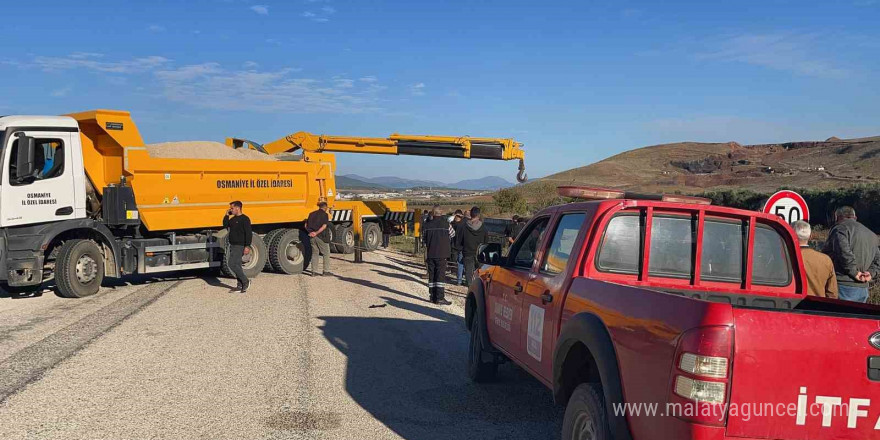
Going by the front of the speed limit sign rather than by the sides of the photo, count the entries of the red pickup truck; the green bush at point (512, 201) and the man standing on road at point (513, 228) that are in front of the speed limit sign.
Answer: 1

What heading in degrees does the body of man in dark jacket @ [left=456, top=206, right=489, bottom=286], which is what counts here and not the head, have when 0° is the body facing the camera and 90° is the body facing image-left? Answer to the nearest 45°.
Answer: approximately 180°

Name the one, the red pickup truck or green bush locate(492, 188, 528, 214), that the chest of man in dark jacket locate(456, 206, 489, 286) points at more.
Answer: the green bush

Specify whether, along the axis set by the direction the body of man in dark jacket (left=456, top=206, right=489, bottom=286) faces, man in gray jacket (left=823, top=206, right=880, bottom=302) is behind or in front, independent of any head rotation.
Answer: behind

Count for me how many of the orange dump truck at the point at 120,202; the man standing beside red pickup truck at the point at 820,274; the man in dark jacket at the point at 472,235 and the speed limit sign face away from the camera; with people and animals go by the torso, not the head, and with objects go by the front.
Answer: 2

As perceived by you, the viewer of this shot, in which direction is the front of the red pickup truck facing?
facing away from the viewer and to the left of the viewer

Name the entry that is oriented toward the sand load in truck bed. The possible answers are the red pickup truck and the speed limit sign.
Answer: the red pickup truck

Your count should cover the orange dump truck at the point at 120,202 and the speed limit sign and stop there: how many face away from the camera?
0

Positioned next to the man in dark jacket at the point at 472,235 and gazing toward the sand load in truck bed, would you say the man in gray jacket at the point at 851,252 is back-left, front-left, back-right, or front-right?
back-left

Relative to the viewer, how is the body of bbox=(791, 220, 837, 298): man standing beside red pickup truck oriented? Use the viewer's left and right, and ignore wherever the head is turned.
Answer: facing away from the viewer

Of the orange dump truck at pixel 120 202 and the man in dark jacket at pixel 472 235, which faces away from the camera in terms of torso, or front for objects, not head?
the man in dark jacket
